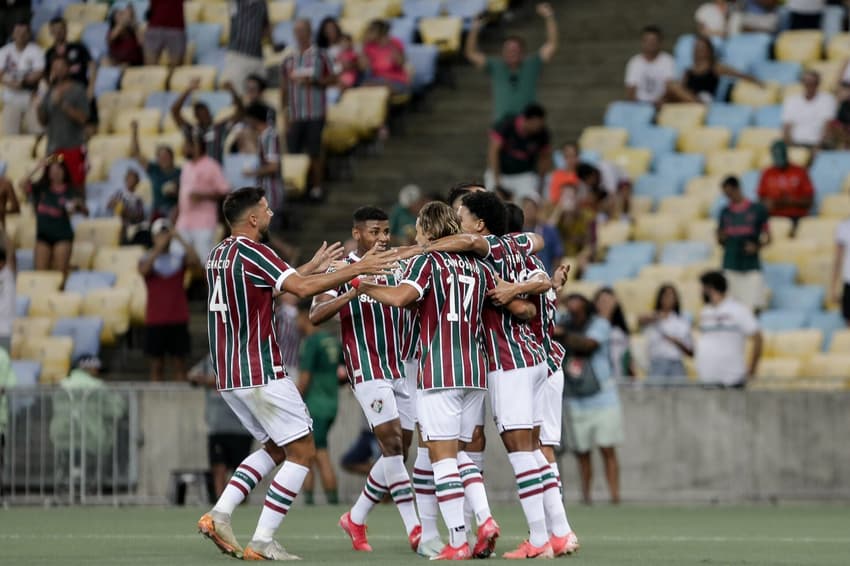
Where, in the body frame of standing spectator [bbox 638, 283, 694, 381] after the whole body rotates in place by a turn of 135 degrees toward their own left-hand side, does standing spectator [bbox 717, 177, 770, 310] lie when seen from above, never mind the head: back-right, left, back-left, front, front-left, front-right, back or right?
front

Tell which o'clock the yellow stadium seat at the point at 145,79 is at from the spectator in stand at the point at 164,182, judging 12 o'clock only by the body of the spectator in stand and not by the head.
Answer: The yellow stadium seat is roughly at 6 o'clock from the spectator in stand.

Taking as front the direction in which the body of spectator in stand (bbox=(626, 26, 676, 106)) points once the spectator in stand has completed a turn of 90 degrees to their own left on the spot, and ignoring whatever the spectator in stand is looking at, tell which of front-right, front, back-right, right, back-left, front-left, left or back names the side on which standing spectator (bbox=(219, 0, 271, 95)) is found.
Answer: back

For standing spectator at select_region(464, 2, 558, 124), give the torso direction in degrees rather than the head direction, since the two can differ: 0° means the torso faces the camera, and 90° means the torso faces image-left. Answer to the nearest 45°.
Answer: approximately 0°

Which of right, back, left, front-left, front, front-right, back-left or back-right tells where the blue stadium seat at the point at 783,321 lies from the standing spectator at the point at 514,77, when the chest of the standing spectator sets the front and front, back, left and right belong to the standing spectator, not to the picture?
front-left

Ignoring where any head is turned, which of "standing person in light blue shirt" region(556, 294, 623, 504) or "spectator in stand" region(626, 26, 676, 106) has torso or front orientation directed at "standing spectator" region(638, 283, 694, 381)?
the spectator in stand

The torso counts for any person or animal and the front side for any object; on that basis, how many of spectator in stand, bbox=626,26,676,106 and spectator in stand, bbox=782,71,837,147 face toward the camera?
2

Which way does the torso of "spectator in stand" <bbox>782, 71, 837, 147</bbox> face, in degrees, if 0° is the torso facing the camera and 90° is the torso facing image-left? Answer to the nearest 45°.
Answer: approximately 0°

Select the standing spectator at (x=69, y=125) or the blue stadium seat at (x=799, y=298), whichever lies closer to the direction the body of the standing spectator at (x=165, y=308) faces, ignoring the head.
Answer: the blue stadium seat

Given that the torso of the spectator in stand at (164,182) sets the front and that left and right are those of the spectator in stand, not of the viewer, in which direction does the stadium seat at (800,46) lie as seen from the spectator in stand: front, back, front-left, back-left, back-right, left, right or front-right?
left

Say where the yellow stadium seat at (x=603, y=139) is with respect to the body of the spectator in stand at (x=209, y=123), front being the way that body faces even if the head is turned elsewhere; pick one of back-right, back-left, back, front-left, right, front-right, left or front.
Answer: left

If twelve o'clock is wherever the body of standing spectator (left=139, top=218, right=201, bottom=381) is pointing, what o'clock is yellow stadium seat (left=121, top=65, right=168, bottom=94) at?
The yellow stadium seat is roughly at 6 o'clock from the standing spectator.

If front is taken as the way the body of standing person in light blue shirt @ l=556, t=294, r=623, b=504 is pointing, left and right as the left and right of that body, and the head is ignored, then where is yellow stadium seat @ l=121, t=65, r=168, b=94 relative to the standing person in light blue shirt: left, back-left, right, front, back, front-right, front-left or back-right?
right

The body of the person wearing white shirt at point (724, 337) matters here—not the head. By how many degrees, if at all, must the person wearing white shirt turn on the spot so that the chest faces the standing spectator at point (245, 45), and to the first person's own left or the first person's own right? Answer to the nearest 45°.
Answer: approximately 90° to the first person's own right

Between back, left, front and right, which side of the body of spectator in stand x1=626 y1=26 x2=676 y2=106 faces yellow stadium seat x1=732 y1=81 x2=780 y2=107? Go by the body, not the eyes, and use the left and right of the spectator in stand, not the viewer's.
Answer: left
